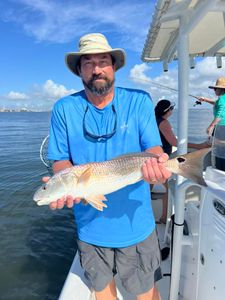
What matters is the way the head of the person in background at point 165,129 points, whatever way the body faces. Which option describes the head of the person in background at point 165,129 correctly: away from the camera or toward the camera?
away from the camera

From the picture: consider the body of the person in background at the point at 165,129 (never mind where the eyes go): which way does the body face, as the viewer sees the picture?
to the viewer's right

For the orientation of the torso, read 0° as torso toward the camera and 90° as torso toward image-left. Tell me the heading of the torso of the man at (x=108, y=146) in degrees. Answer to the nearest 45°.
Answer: approximately 0°

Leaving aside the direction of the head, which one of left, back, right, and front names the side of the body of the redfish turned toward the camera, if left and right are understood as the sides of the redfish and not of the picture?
left
